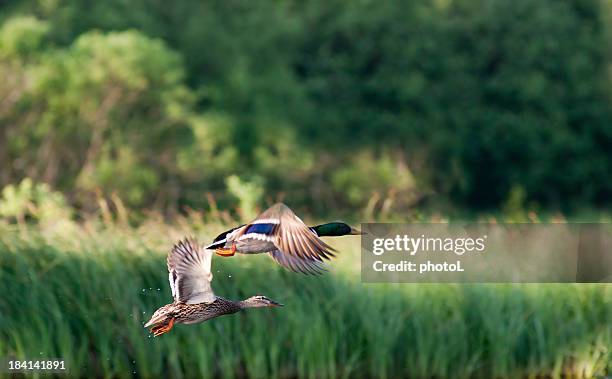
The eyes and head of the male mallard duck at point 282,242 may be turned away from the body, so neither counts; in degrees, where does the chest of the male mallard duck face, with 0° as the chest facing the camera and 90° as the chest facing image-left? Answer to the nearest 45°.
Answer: approximately 270°

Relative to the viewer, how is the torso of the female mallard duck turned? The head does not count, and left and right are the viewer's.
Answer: facing to the right of the viewer

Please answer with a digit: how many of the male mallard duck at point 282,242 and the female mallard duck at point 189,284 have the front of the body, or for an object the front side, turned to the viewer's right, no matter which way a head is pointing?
2
